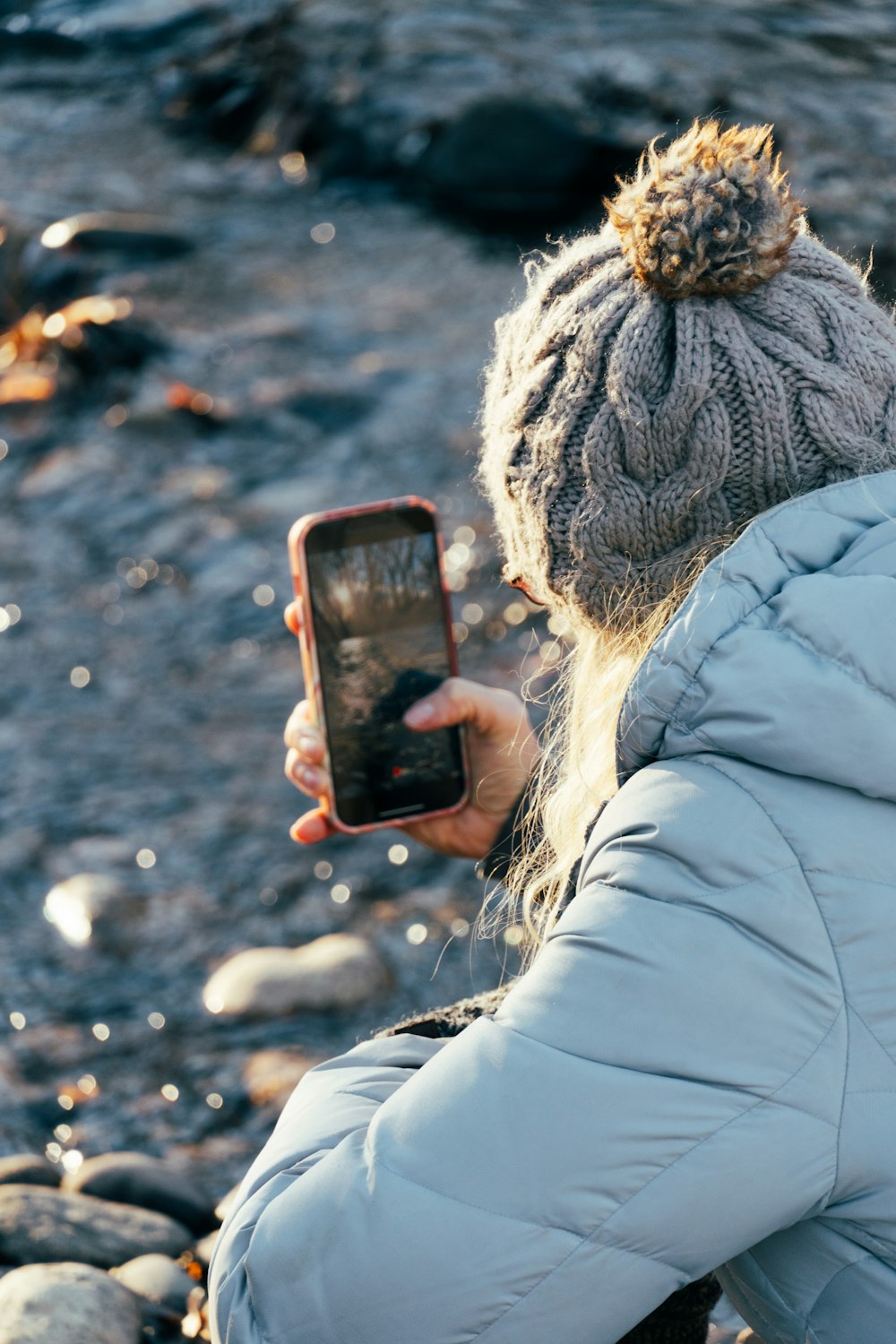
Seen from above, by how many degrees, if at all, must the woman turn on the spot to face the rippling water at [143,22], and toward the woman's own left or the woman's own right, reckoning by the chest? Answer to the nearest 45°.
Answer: approximately 45° to the woman's own right

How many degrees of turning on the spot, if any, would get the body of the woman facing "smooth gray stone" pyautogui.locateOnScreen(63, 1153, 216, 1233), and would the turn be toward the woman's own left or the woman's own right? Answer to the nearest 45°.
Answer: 0° — they already face it

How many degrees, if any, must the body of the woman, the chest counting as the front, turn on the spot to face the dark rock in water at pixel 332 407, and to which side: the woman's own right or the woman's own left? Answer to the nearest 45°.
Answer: approximately 45° to the woman's own right

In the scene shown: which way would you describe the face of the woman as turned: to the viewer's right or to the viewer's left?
to the viewer's left

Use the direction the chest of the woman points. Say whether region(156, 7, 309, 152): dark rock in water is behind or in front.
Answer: in front

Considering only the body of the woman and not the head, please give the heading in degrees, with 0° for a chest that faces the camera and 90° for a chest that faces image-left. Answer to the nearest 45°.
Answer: approximately 135°

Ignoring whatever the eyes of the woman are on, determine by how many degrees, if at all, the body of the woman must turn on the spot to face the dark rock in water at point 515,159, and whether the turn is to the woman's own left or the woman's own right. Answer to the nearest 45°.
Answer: approximately 45° to the woman's own right

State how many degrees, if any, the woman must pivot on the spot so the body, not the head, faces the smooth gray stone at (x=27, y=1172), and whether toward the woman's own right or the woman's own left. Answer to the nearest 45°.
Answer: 0° — they already face it

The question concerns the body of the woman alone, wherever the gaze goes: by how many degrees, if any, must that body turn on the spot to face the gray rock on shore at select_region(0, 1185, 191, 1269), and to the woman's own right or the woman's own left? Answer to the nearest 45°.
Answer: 0° — they already face it

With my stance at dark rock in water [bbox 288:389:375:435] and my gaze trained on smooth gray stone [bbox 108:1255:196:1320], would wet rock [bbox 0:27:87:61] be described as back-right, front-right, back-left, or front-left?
back-right

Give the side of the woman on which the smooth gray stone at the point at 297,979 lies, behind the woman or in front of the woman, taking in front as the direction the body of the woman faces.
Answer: in front
